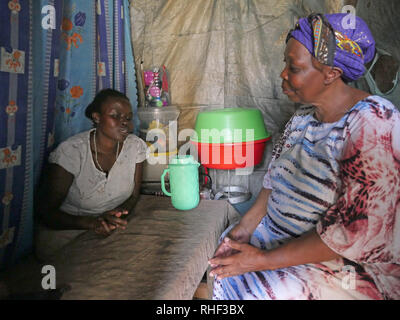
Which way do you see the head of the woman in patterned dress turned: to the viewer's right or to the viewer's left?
to the viewer's left

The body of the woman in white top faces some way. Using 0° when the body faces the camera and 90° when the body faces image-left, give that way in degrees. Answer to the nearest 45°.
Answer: approximately 315°

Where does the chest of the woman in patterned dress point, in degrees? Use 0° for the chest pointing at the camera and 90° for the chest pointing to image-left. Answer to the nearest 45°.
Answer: approximately 45°

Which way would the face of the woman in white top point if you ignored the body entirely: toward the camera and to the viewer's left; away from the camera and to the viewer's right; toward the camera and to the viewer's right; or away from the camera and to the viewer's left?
toward the camera and to the viewer's right

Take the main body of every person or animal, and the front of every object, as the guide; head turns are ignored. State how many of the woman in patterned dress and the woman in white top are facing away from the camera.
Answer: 0

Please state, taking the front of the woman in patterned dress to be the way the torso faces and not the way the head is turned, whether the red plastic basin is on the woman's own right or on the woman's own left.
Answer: on the woman's own right
